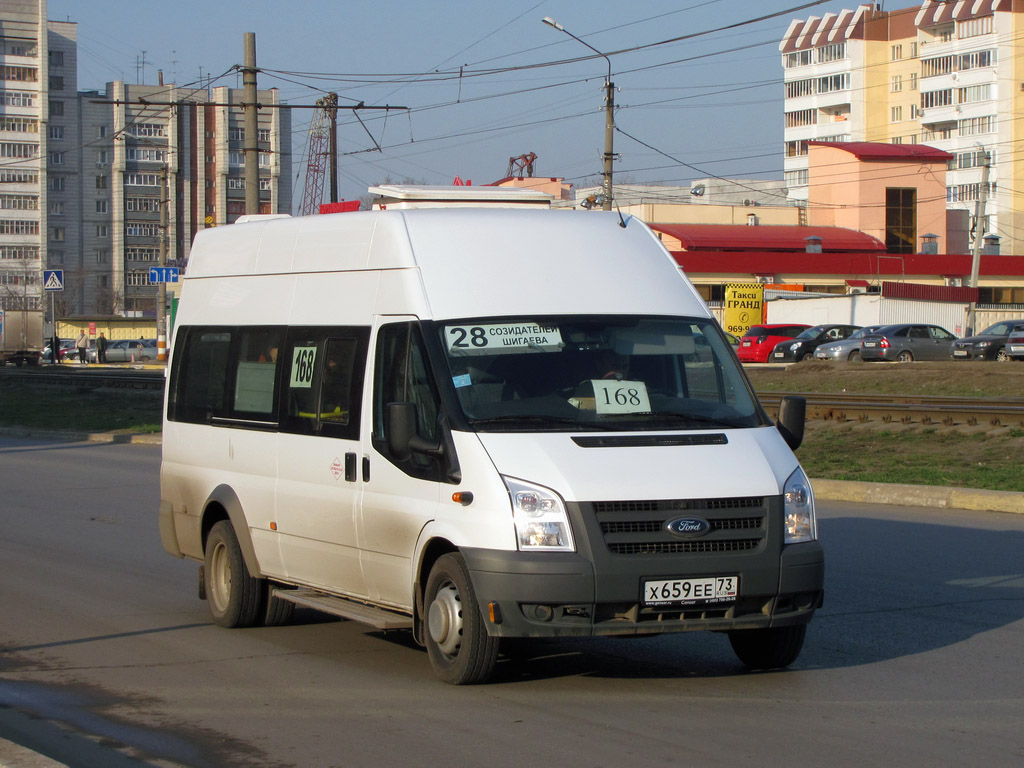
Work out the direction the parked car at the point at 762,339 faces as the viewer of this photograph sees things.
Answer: facing away from the viewer and to the right of the viewer

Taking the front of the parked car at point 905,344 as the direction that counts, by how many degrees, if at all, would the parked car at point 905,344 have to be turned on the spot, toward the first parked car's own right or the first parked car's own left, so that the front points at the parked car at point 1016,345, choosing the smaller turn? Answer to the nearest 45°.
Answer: approximately 45° to the first parked car's own right

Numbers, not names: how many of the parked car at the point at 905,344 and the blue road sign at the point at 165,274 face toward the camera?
1

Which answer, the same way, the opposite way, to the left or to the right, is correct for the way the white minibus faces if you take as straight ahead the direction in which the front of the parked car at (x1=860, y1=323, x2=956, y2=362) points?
to the right

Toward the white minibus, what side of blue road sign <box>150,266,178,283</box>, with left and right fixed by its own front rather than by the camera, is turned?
front

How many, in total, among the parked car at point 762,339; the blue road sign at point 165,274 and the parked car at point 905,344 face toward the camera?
1

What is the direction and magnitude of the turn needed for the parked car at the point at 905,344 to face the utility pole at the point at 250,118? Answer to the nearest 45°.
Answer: approximately 180°

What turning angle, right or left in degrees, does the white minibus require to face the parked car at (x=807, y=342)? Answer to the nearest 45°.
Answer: approximately 135° to its left

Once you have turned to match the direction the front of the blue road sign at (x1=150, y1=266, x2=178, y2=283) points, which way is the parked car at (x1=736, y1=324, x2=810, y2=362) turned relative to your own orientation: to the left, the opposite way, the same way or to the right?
to the left

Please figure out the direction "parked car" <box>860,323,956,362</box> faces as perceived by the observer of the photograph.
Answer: facing away from the viewer and to the right of the viewer

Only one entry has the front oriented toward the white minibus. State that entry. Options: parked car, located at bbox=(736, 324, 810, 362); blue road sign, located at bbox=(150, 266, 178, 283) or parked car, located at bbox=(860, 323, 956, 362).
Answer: the blue road sign

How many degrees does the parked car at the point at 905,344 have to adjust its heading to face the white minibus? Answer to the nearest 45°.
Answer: approximately 135° to its right

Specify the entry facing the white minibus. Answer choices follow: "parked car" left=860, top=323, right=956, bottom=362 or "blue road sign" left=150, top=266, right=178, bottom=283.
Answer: the blue road sign
